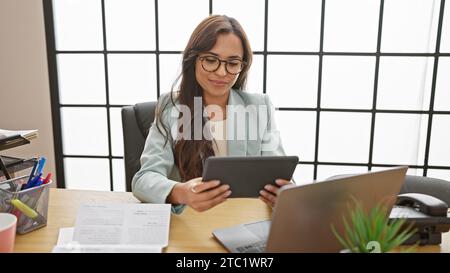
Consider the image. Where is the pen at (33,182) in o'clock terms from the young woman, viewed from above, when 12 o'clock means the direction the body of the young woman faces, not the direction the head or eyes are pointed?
The pen is roughly at 3 o'clock from the young woman.

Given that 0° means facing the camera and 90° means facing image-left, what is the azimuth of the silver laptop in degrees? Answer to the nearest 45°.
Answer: approximately 135°

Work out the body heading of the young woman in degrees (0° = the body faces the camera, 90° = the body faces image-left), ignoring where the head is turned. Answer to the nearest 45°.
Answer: approximately 315°

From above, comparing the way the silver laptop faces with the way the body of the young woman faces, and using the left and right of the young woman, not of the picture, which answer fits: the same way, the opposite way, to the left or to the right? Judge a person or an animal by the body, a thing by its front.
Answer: the opposite way

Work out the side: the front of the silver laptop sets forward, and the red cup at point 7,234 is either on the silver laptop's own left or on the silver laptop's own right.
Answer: on the silver laptop's own left

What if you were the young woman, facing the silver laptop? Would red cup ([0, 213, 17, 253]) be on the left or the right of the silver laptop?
right
